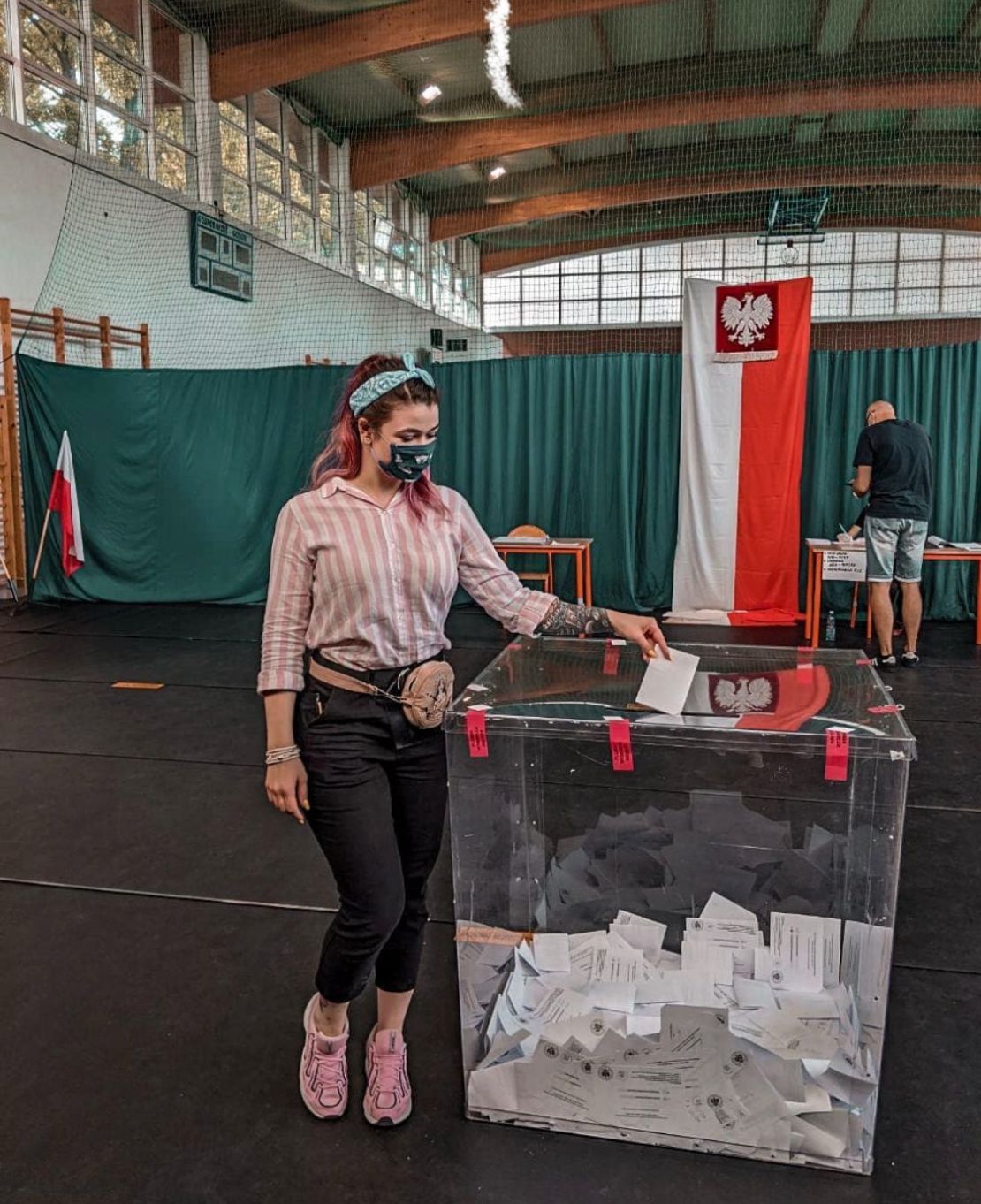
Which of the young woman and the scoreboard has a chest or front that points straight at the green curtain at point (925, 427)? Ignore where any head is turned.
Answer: the scoreboard

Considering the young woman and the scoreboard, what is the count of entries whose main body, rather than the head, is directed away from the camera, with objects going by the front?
0

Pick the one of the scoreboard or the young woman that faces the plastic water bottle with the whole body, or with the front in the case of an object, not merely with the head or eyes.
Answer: the scoreboard

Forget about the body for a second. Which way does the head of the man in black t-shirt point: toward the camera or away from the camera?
away from the camera

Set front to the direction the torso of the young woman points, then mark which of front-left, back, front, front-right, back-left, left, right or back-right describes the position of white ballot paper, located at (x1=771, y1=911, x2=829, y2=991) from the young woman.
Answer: front-left

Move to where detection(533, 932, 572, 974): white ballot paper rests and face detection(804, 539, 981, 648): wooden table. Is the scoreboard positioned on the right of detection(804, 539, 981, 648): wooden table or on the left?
left

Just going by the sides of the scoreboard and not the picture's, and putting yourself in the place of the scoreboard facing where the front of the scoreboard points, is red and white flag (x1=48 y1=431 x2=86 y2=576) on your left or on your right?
on your right

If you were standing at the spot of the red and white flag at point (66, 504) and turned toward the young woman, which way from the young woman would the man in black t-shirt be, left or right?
left

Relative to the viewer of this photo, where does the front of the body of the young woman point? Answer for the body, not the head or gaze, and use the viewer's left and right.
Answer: facing the viewer and to the right of the viewer

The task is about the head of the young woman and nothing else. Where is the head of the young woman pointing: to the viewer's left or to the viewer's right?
to the viewer's right

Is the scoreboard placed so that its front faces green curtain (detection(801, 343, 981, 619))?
yes

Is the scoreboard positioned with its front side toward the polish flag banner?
yes

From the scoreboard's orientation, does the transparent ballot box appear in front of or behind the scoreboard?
in front

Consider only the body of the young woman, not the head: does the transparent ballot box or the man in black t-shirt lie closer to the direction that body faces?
the transparent ballot box

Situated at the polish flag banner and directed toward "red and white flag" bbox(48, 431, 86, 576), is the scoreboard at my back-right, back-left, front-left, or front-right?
front-right

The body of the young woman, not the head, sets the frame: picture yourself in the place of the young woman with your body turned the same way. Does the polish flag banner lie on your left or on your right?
on your left

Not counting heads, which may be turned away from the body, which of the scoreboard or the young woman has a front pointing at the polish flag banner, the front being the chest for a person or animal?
the scoreboard

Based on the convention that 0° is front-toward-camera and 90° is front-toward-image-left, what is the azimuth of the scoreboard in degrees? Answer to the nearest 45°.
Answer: approximately 315°

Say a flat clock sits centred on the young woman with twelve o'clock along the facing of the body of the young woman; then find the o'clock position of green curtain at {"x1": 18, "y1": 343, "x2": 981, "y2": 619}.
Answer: The green curtain is roughly at 7 o'clock from the young woman.
